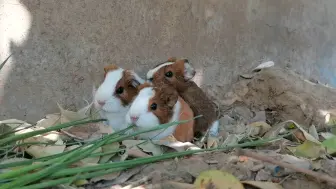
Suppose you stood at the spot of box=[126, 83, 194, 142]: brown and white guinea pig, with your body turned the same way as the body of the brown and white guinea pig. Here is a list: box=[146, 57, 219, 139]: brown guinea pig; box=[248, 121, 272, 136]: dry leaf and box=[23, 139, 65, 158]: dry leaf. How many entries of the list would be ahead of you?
1

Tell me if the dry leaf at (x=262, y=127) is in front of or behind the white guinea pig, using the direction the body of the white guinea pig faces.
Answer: behind

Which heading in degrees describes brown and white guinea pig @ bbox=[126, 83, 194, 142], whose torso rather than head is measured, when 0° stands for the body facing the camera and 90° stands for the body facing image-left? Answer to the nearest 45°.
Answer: approximately 45°

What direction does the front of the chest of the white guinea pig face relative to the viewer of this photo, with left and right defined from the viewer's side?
facing the viewer and to the left of the viewer

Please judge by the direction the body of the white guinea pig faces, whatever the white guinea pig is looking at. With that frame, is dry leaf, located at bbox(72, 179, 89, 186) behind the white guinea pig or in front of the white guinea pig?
in front

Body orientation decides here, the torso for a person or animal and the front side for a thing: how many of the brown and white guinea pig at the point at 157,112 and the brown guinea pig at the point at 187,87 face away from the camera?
0

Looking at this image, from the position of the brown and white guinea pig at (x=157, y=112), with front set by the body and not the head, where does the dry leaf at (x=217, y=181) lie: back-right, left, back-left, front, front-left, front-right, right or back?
front-left

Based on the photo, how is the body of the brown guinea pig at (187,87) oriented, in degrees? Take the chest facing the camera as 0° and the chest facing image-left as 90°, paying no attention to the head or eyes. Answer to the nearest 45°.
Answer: approximately 90°

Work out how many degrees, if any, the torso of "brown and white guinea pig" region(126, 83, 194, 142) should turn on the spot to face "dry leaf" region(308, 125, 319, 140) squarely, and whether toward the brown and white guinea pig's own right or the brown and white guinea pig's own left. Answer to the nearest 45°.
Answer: approximately 135° to the brown and white guinea pig's own left

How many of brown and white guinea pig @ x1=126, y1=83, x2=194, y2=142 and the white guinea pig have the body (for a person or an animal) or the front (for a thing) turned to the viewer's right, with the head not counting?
0

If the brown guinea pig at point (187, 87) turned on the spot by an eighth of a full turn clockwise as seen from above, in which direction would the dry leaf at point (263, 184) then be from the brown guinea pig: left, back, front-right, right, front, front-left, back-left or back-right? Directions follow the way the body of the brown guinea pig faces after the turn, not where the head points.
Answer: back-left

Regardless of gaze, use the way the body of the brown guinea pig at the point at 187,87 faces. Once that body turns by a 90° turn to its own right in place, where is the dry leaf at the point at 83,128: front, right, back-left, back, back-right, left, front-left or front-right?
back-left

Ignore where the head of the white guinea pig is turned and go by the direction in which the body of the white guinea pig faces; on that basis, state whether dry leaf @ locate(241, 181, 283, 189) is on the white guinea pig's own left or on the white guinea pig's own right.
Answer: on the white guinea pig's own left
